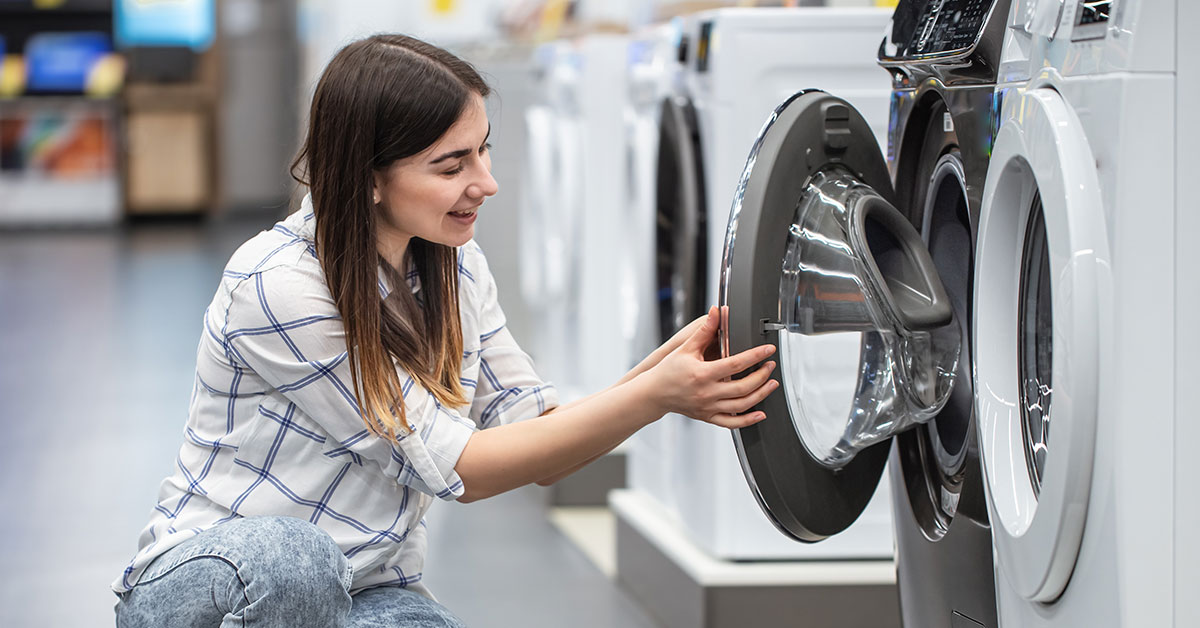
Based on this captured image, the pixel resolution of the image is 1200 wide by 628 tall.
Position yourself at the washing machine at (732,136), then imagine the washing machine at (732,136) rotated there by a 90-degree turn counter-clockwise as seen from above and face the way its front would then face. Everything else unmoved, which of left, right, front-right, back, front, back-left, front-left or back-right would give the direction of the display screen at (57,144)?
back-right

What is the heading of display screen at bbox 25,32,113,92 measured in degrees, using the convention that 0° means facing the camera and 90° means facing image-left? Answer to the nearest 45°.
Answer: approximately 0°

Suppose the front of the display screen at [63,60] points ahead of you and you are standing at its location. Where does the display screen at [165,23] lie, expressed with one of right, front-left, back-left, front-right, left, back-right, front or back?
left

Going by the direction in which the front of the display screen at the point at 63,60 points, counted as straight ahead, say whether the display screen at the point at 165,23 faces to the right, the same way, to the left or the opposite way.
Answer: the same way

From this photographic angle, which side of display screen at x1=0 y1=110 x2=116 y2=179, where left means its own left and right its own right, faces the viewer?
front

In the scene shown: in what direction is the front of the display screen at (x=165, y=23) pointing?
toward the camera

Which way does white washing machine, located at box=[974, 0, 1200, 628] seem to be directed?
to the viewer's left

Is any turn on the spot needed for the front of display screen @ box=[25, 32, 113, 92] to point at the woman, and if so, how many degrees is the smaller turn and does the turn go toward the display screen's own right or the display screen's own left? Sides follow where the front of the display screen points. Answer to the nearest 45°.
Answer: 0° — it already faces them

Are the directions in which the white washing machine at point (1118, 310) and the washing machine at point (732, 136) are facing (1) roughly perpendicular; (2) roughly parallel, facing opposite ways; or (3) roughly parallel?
roughly parallel

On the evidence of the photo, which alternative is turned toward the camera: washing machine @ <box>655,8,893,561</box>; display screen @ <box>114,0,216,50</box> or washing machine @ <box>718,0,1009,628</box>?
the display screen

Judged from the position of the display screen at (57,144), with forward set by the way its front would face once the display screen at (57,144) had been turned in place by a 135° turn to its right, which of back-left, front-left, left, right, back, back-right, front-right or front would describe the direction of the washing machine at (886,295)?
back-left

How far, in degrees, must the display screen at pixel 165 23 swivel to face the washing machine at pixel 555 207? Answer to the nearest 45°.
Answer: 0° — it already faces it

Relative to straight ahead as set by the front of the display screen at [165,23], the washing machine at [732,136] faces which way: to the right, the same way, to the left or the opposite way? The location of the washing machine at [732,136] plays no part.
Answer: to the right

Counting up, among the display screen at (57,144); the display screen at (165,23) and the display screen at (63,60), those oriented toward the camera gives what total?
3

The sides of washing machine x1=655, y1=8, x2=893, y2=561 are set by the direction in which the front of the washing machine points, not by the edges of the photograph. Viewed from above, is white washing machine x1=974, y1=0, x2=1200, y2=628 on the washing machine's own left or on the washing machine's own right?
on the washing machine's own left

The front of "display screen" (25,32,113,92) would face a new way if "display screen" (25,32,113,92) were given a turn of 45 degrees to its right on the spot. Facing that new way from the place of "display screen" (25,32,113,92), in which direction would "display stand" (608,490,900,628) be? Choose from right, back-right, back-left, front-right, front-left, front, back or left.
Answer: front-left

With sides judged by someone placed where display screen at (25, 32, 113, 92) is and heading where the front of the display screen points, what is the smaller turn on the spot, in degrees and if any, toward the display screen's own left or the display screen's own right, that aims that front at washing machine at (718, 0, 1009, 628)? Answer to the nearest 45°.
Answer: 0° — it already faces it

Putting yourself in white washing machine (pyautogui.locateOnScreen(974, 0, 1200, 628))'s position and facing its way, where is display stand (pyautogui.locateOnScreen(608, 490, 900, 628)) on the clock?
The display stand is roughly at 2 o'clock from the white washing machine.

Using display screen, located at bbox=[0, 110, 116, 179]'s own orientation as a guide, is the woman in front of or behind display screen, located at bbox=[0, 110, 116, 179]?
in front
